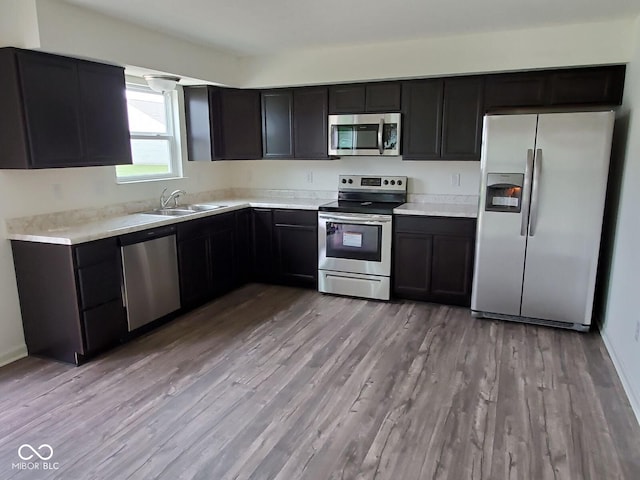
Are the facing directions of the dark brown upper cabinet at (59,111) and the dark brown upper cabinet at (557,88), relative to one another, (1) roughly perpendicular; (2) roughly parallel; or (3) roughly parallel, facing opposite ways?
roughly perpendicular

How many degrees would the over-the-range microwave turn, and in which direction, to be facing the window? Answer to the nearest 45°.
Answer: approximately 90° to its right

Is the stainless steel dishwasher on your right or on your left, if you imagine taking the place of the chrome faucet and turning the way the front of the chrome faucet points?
on your right

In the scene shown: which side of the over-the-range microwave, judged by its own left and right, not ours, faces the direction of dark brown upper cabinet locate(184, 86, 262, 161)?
right

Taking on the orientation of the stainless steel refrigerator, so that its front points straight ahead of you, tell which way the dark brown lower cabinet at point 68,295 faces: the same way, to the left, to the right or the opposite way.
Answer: to the left

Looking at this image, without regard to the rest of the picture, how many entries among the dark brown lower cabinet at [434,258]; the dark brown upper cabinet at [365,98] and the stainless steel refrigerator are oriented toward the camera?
3

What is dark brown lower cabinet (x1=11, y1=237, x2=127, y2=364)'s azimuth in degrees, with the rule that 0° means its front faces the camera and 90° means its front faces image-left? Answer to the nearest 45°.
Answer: approximately 315°

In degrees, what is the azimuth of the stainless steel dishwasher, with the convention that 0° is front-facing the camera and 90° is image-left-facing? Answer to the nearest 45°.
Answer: approximately 315°

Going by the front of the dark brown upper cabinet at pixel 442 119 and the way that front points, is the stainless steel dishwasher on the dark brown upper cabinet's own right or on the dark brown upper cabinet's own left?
on the dark brown upper cabinet's own right

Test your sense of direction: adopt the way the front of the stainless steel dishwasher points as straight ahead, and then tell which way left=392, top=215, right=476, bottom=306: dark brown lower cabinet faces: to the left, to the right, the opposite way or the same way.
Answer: to the right
